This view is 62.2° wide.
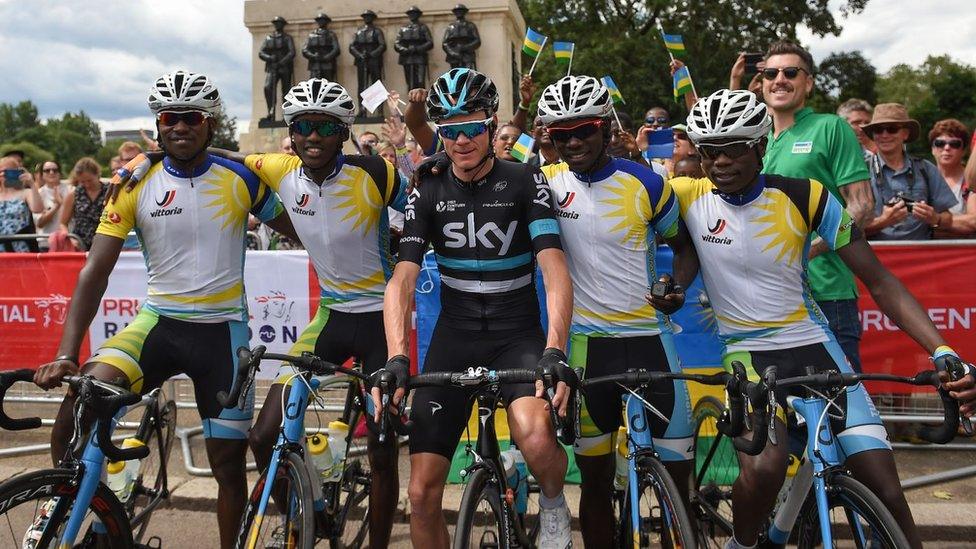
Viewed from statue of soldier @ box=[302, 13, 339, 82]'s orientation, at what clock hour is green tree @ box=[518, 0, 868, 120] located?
The green tree is roughly at 8 o'clock from the statue of soldier.

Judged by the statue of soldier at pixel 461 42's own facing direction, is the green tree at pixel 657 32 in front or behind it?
behind

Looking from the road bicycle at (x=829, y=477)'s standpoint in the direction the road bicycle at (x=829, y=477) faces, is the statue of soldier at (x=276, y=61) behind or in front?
behind

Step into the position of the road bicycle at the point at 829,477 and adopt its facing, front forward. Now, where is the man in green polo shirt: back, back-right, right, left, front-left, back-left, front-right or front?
back-left

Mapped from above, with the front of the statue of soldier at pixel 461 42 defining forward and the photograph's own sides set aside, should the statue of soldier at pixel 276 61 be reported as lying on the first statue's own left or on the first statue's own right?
on the first statue's own right

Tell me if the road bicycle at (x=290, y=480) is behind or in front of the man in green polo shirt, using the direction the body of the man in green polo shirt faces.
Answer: in front

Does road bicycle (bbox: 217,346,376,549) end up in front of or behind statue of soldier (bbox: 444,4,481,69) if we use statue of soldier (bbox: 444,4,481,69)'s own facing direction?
in front

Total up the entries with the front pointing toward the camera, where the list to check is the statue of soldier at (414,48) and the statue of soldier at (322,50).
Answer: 2
